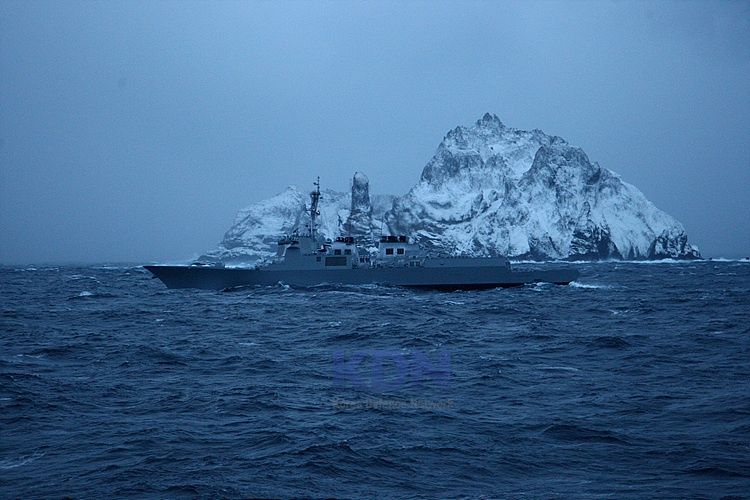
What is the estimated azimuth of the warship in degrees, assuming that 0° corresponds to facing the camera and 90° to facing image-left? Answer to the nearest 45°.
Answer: approximately 90°
